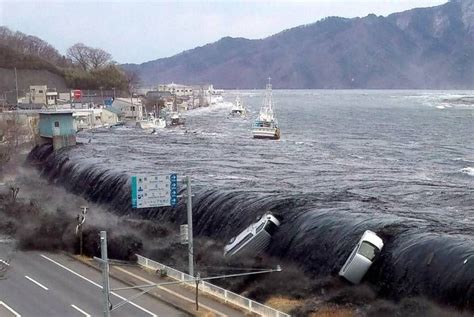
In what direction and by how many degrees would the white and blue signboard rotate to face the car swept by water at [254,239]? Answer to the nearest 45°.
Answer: approximately 135° to its left

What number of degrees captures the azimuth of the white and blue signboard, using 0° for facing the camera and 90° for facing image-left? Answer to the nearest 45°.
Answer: approximately 0°

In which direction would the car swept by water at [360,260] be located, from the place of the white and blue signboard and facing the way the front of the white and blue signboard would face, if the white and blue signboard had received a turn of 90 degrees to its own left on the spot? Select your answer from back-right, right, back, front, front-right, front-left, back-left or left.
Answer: front
